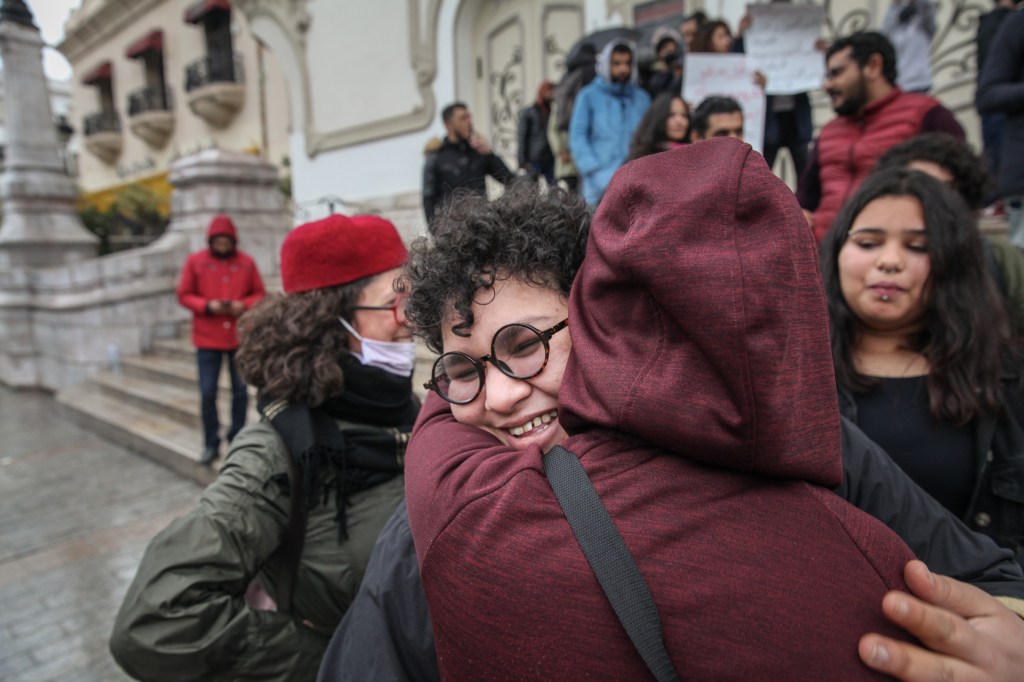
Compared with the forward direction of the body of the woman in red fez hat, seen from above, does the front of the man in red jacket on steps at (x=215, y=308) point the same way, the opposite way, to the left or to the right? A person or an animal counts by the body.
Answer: to the right

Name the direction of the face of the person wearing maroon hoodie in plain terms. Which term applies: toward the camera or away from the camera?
away from the camera

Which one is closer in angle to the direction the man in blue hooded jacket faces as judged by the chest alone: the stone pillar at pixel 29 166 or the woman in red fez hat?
the woman in red fez hat

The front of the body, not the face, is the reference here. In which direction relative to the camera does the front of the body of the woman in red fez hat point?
to the viewer's right

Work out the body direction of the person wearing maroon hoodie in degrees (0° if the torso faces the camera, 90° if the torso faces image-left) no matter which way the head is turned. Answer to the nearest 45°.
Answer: approximately 180°

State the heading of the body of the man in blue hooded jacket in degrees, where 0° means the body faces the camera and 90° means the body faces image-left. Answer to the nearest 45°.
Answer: approximately 315°

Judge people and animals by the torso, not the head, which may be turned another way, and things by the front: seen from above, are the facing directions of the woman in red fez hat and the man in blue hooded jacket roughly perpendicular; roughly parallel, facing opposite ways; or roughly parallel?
roughly perpendicular

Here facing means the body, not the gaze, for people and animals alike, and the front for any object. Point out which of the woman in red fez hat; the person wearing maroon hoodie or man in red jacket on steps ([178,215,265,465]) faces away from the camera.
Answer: the person wearing maroon hoodie

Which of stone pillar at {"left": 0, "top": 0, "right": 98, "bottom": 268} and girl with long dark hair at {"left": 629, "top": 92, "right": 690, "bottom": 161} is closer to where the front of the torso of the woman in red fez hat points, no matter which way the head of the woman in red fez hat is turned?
the girl with long dark hair

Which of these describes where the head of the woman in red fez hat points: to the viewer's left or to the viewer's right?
to the viewer's right
